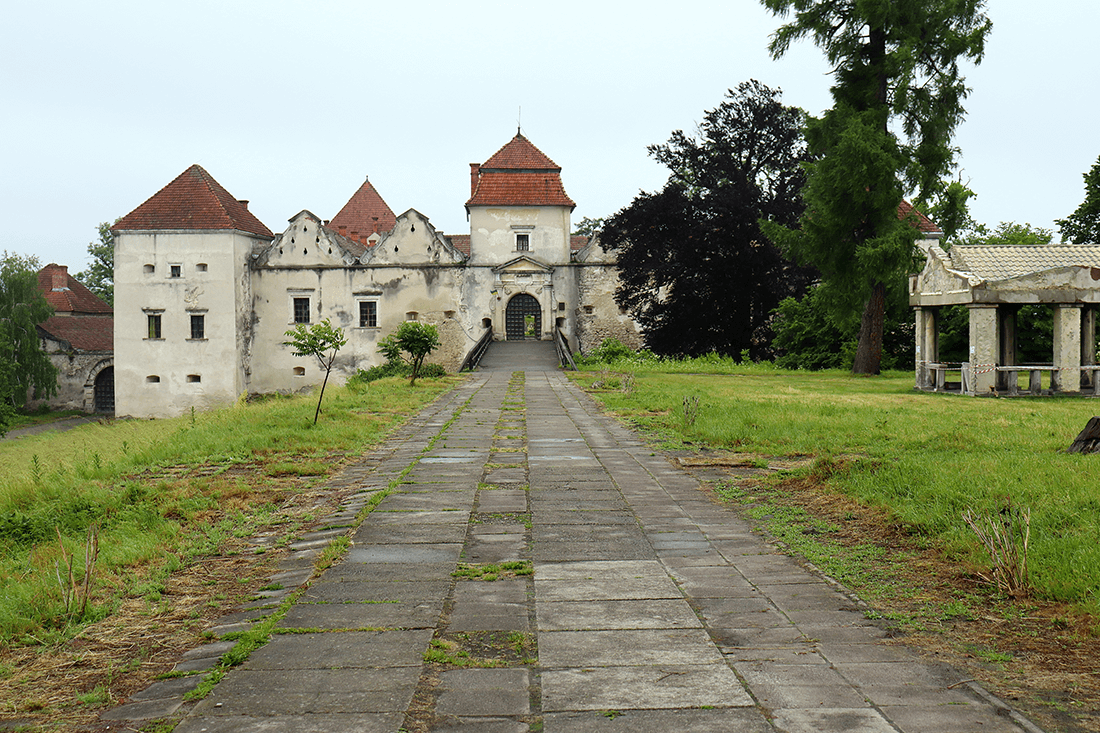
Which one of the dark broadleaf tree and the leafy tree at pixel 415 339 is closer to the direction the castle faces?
the leafy tree

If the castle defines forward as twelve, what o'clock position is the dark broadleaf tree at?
The dark broadleaf tree is roughly at 10 o'clock from the castle.

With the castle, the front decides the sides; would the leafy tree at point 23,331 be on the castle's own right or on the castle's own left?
on the castle's own right

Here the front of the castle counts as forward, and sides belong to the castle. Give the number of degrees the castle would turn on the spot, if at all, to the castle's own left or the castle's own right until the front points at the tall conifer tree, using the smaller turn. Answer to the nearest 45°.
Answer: approximately 45° to the castle's own left

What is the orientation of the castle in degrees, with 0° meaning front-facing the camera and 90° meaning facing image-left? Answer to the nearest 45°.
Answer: approximately 0°

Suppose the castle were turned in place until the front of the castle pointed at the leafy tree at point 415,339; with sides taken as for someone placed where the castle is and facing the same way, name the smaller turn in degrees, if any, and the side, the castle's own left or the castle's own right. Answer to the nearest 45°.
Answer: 0° — it already faces it
